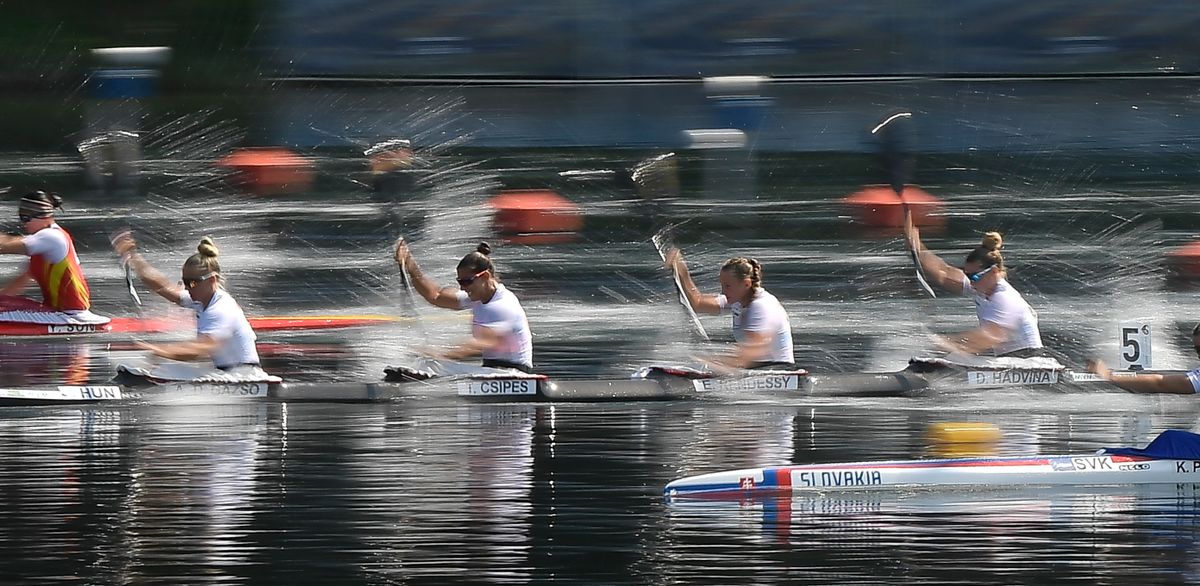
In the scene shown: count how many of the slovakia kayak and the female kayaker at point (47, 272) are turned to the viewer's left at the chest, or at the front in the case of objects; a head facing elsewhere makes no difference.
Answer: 2

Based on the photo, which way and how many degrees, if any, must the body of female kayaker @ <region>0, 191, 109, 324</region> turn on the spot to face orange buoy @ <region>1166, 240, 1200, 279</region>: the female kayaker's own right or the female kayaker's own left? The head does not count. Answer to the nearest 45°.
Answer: approximately 180°

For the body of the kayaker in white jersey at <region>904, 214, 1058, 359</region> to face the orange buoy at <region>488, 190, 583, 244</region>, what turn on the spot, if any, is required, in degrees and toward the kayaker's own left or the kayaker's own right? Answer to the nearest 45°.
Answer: approximately 45° to the kayaker's own right

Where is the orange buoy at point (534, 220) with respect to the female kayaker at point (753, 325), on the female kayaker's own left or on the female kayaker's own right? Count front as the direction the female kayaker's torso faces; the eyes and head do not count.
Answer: on the female kayaker's own right

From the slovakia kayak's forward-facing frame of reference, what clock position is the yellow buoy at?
The yellow buoy is roughly at 3 o'clock from the slovakia kayak.

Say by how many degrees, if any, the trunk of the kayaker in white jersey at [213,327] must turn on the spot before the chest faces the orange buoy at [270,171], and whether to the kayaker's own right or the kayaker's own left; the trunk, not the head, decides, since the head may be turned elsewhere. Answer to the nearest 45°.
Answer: approximately 90° to the kayaker's own right

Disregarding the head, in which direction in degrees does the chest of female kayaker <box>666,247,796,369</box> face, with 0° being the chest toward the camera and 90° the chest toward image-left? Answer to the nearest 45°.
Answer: approximately 90°

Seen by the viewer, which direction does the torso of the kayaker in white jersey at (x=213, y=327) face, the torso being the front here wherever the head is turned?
to the viewer's left

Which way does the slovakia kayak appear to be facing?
to the viewer's left

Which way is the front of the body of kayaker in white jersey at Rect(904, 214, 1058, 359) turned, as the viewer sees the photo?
to the viewer's left

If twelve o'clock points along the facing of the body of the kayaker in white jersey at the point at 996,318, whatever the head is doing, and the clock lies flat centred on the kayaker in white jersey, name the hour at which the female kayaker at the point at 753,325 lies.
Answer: The female kayaker is roughly at 11 o'clock from the kayaker in white jersey.

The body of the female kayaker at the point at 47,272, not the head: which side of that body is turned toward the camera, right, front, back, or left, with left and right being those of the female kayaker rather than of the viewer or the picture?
left

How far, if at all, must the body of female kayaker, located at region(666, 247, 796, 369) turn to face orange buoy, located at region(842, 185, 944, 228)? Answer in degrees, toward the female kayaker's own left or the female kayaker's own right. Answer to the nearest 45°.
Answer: approximately 90° to the female kayaker's own right
